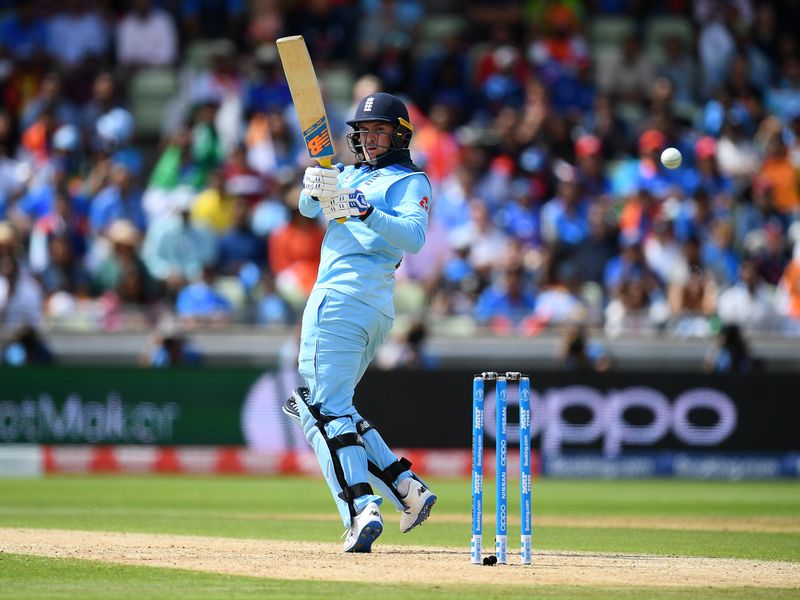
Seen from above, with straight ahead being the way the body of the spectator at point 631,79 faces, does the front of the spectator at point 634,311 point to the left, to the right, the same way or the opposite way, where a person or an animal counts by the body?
the same way

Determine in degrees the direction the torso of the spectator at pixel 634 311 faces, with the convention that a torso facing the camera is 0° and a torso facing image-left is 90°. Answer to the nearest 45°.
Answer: approximately 0°

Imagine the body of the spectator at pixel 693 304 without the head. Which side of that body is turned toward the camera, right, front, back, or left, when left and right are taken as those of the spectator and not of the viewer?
front

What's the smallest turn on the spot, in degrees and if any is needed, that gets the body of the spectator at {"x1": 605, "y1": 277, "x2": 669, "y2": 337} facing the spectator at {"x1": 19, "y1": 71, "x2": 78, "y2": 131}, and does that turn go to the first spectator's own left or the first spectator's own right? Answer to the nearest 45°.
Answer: approximately 90° to the first spectator's own right

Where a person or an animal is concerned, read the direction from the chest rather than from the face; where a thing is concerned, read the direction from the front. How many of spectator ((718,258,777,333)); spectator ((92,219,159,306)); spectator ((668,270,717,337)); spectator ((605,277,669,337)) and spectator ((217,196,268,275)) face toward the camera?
5

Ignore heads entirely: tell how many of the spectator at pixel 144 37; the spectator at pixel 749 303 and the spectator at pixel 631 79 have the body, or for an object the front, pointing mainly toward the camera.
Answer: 3

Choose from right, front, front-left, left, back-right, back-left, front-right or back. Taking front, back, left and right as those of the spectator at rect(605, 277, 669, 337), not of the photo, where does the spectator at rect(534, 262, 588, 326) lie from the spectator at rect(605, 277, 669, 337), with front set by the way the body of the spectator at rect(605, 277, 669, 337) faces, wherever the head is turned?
right

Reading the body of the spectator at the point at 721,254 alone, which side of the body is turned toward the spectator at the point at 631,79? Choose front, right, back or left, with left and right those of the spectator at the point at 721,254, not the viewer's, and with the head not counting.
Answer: back

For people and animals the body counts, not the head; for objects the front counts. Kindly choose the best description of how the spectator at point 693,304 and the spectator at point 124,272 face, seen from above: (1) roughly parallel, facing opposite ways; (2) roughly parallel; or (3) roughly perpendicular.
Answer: roughly parallel

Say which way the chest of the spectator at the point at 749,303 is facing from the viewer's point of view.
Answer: toward the camera

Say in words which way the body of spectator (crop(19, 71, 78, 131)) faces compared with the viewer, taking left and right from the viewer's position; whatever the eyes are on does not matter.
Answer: facing the viewer

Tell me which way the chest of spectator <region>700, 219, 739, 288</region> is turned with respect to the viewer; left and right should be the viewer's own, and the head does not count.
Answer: facing the viewer

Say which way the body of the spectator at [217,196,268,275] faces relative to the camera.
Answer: toward the camera

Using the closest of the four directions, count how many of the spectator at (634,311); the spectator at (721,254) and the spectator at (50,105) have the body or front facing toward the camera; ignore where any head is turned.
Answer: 3
